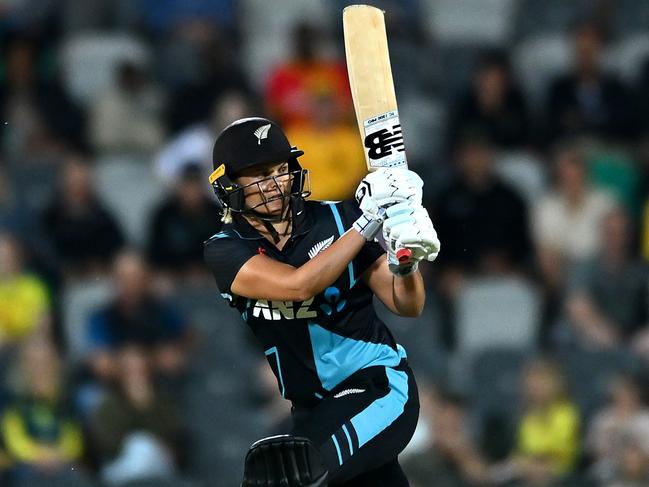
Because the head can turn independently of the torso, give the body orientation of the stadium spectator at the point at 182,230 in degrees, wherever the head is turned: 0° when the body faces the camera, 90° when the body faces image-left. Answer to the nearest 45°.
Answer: approximately 0°

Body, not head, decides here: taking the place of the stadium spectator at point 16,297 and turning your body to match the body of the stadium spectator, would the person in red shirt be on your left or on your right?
on your left

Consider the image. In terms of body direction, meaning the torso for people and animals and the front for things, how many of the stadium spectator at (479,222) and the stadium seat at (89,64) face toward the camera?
2

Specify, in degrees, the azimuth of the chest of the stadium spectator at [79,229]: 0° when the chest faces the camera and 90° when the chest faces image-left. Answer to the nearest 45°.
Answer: approximately 0°
